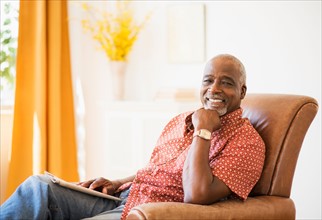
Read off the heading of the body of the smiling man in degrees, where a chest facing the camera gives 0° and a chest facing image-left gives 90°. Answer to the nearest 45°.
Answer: approximately 45°

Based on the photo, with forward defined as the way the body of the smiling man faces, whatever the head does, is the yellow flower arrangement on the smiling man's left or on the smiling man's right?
on the smiling man's right

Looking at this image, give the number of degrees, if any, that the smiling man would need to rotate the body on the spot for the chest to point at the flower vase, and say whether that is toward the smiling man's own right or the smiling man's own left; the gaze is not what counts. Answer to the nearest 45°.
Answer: approximately 135° to the smiling man's own right

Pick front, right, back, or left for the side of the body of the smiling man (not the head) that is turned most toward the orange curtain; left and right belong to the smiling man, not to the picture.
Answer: right
